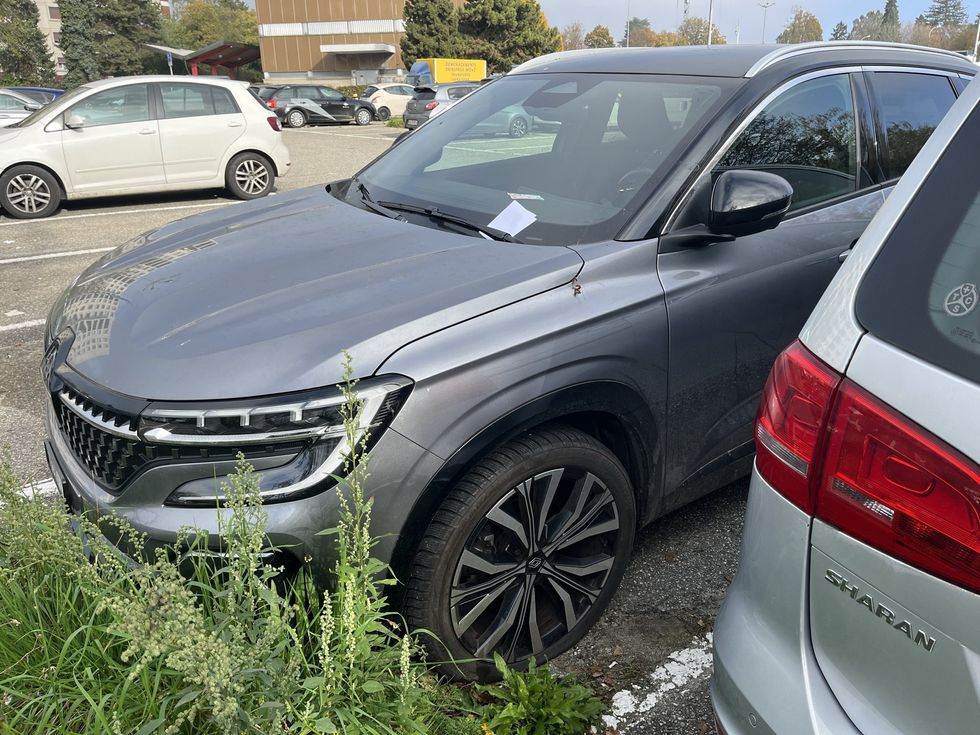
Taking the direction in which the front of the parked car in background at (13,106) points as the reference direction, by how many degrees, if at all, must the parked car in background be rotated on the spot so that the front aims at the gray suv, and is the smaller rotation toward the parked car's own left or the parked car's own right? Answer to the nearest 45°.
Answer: approximately 90° to the parked car's own right

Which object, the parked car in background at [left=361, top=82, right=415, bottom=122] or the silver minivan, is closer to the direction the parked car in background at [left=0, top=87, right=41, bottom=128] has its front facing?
the parked car in background

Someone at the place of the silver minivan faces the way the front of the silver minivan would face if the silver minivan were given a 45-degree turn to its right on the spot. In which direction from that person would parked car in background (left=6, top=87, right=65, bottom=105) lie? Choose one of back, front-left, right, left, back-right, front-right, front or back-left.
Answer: back-left

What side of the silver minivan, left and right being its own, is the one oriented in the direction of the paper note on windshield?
left

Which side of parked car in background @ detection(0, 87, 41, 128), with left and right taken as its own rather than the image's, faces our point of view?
right

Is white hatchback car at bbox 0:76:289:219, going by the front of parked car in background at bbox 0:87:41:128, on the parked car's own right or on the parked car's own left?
on the parked car's own right

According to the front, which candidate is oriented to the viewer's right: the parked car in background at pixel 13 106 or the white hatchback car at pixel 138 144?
the parked car in background

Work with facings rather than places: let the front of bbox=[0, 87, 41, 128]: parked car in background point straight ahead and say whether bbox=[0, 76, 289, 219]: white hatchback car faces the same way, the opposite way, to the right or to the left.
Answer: the opposite way

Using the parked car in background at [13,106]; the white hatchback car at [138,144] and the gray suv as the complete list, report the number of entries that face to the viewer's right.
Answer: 1

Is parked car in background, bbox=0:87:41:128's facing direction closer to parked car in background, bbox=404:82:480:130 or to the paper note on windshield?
the parked car in background

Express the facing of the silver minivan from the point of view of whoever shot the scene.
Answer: facing away from the viewer and to the right of the viewer

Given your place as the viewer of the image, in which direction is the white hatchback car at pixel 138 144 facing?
facing to the left of the viewer

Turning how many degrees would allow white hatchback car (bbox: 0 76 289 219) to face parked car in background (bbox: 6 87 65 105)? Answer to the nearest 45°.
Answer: approximately 90° to its right
